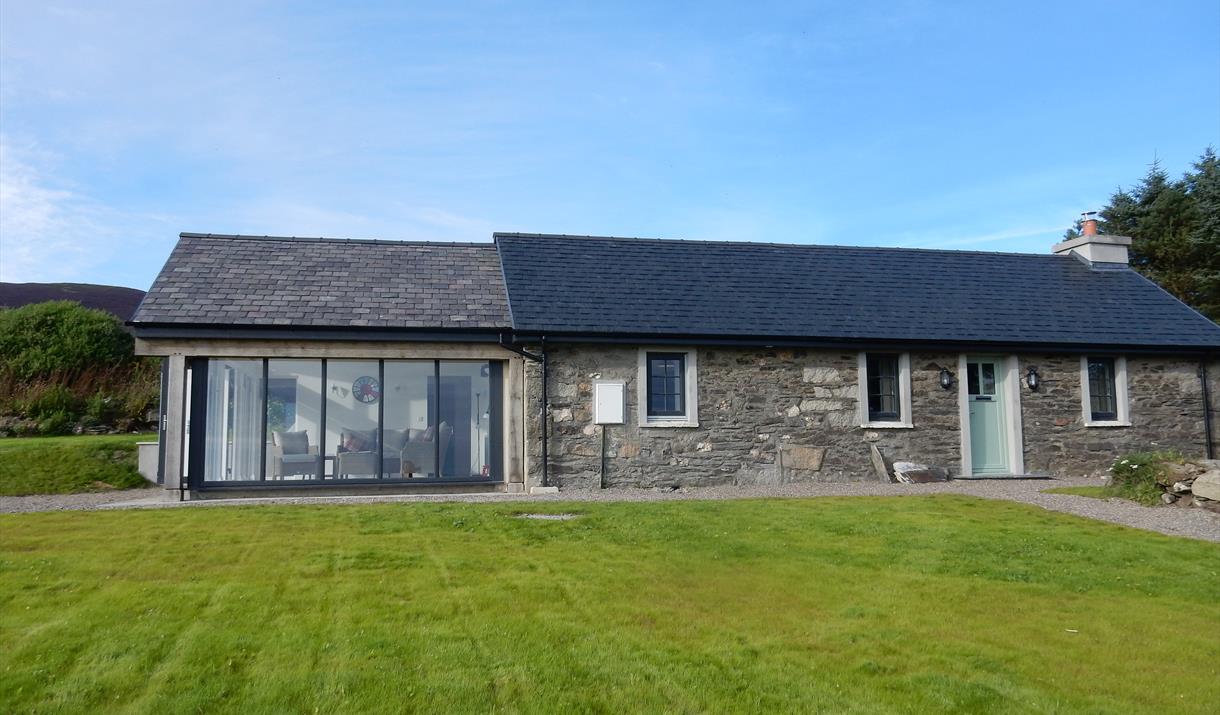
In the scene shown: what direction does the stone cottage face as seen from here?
toward the camera

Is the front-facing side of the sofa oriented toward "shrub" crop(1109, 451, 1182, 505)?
no

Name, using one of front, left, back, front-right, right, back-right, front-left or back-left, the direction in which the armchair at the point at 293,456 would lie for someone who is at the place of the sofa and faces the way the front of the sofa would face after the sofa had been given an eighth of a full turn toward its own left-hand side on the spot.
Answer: back-right

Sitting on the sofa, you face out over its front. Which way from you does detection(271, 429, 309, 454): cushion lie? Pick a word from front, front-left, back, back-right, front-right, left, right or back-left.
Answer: right

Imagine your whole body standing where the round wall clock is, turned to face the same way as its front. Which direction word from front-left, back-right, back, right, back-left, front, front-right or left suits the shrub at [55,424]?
back-right

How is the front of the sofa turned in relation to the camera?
facing the viewer

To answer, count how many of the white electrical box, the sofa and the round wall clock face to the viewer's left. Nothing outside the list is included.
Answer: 0
